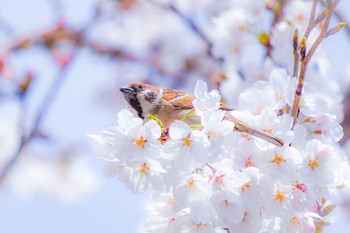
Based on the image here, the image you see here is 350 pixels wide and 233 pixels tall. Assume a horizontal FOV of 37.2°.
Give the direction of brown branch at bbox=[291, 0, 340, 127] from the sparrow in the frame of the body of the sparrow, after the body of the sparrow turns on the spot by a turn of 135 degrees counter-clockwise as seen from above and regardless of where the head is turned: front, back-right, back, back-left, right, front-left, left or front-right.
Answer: front

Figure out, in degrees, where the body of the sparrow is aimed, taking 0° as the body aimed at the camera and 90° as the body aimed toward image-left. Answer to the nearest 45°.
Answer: approximately 90°
